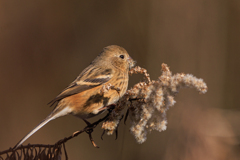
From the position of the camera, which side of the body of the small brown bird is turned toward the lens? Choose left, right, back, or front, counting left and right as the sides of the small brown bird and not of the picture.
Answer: right
